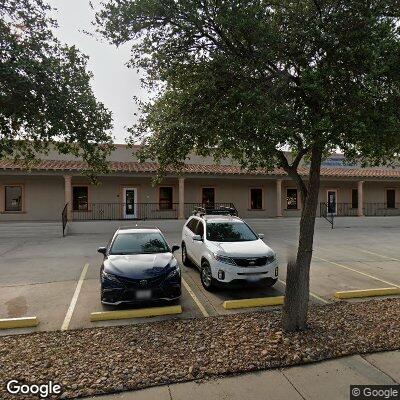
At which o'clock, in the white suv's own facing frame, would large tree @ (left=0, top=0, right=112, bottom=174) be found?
The large tree is roughly at 3 o'clock from the white suv.

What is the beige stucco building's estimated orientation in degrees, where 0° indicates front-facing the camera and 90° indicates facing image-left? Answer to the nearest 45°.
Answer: approximately 0°

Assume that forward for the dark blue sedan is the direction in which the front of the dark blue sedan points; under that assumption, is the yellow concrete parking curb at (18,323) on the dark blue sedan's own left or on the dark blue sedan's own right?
on the dark blue sedan's own right

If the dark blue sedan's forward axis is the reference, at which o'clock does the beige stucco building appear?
The beige stucco building is roughly at 6 o'clock from the dark blue sedan.

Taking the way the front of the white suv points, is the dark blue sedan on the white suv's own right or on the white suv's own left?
on the white suv's own right

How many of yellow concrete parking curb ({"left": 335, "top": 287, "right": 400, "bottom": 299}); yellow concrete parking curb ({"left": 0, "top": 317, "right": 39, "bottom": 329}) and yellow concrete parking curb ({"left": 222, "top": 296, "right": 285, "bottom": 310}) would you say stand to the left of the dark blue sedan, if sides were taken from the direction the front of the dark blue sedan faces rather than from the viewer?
2

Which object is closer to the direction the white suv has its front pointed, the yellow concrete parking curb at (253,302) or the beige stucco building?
the yellow concrete parking curb

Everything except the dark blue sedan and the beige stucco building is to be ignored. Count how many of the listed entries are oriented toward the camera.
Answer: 2

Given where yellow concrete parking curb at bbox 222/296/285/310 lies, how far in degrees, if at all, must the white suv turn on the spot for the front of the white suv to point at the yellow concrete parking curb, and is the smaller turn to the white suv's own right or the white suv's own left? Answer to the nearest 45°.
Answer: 0° — it already faces it

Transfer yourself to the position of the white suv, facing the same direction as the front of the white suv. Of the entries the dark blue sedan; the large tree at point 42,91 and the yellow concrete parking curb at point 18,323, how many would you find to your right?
3

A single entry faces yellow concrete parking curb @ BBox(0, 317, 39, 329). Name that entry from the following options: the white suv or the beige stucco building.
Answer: the beige stucco building

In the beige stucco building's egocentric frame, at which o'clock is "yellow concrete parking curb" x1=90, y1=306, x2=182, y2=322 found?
The yellow concrete parking curb is roughly at 12 o'clock from the beige stucco building.

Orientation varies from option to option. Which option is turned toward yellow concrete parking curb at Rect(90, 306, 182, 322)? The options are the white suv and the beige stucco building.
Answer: the beige stucco building
